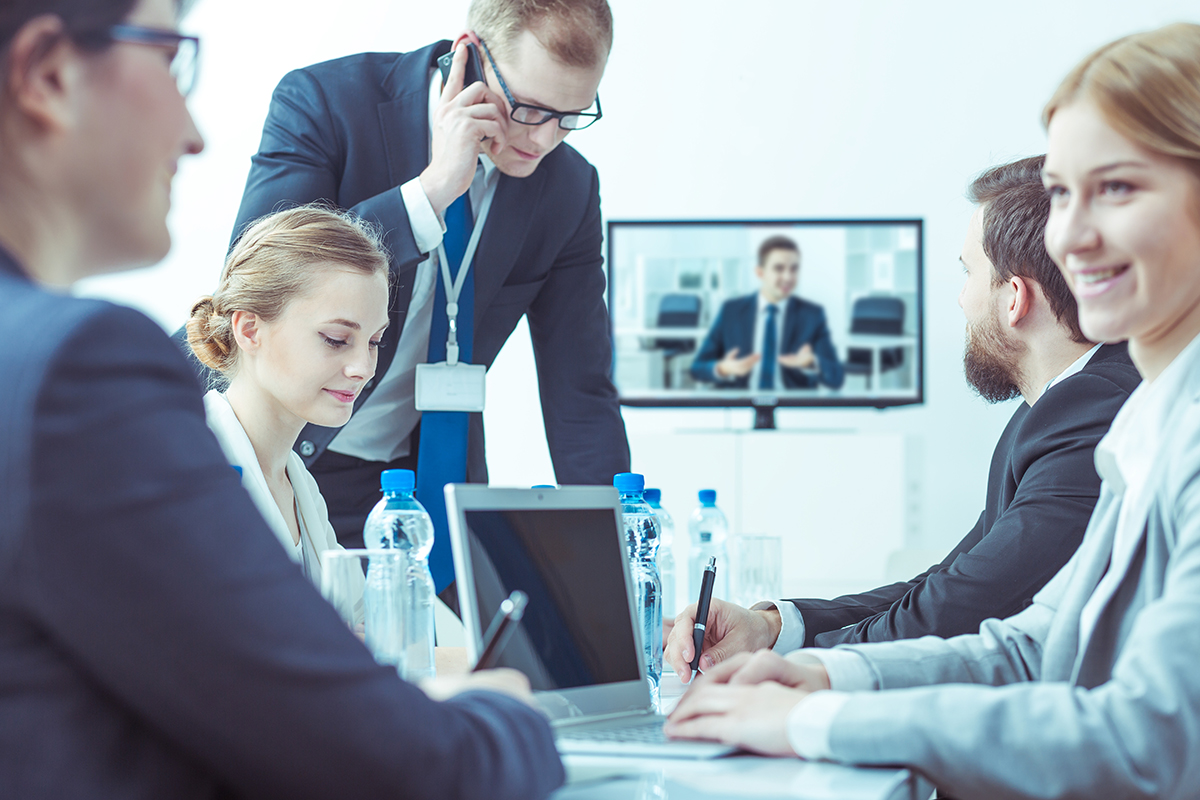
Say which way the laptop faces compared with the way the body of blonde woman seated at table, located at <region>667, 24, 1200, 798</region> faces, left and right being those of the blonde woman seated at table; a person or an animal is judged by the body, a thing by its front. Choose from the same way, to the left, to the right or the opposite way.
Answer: to the left

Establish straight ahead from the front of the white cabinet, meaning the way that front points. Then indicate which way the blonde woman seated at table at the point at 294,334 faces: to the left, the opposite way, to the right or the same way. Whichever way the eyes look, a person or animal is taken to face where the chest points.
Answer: to the left

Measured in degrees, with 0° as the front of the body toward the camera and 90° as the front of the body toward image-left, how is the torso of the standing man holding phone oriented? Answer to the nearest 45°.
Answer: approximately 315°

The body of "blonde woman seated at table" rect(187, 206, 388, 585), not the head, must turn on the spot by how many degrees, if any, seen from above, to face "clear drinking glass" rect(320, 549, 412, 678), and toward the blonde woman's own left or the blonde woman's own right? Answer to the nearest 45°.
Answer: approximately 45° to the blonde woman's own right

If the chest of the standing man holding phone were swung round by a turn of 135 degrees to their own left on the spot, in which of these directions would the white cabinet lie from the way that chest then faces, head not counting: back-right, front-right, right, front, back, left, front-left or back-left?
front-right

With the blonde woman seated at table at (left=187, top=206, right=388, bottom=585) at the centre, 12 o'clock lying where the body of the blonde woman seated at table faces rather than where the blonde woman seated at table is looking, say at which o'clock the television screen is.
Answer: The television screen is roughly at 9 o'clock from the blonde woman seated at table.

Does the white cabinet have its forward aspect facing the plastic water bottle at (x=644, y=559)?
yes

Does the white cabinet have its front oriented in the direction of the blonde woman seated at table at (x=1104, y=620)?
yes

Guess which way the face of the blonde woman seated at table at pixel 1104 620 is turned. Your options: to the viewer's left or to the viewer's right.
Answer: to the viewer's left

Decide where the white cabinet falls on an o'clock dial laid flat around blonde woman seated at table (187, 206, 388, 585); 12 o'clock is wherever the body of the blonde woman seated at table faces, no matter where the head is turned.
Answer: The white cabinet is roughly at 9 o'clock from the blonde woman seated at table.

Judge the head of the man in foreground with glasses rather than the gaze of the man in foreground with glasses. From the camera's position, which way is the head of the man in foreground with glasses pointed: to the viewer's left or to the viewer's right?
to the viewer's right

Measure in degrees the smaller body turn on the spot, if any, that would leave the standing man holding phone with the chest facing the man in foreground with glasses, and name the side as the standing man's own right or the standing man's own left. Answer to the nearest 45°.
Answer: approximately 45° to the standing man's own right

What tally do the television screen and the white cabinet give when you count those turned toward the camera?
2
